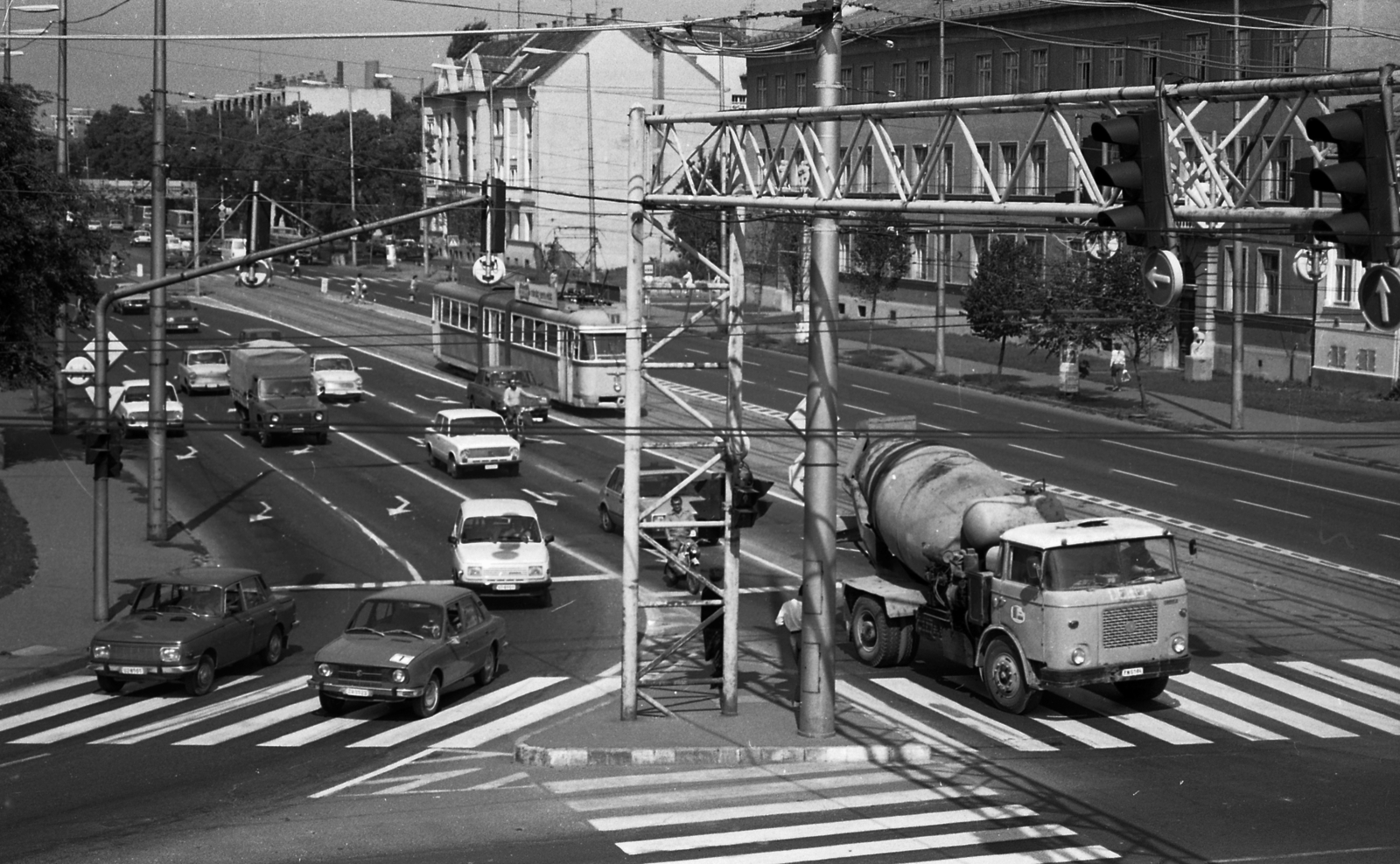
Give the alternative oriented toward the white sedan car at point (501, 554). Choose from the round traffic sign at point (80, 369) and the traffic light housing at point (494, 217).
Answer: the traffic light housing

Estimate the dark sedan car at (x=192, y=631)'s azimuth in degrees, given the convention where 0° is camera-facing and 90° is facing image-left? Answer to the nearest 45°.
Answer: approximately 45°

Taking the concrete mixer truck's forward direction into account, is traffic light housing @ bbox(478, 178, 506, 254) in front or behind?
behind
